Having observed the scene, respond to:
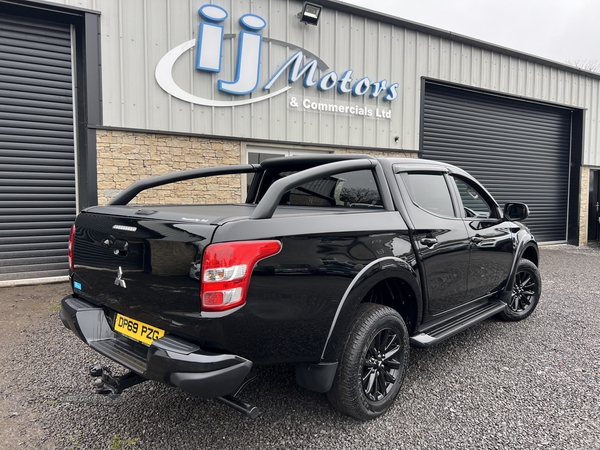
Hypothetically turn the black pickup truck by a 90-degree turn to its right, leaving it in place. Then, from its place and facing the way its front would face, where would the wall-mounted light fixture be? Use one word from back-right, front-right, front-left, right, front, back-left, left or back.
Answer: back-left

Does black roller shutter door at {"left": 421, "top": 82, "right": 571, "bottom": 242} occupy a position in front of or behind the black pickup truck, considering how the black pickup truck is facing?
in front

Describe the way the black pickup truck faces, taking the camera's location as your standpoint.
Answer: facing away from the viewer and to the right of the viewer

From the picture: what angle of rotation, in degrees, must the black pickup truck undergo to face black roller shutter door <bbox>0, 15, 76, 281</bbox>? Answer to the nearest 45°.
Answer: approximately 90° to its left
